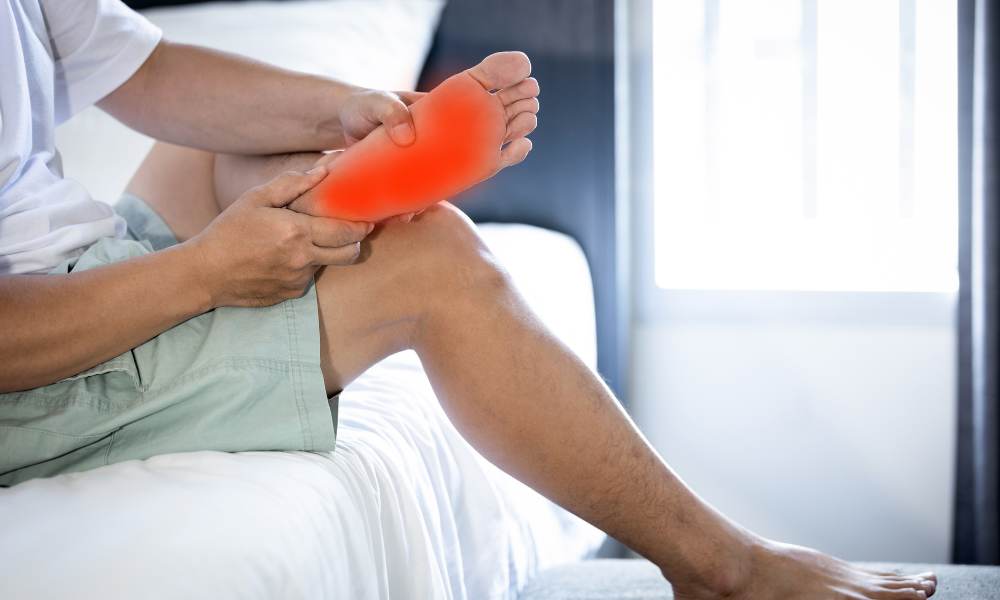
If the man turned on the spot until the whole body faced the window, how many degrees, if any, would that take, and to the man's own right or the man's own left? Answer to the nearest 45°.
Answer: approximately 45° to the man's own left

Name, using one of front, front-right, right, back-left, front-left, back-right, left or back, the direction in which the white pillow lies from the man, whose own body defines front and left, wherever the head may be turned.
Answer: left

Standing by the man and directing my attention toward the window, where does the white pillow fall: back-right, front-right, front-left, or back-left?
front-left

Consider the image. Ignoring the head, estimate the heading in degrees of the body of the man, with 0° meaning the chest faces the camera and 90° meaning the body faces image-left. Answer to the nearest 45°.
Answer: approximately 270°
